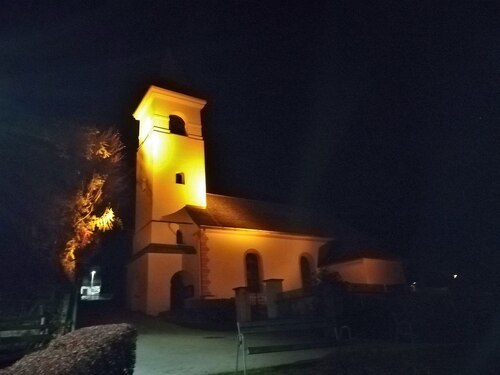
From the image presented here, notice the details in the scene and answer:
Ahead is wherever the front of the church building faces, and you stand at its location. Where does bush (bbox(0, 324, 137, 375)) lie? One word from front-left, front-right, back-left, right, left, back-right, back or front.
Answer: front-left

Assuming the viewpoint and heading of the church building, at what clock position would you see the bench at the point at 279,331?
The bench is roughly at 10 o'clock from the church building.

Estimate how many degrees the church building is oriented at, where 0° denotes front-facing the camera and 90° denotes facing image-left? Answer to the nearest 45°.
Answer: approximately 45°

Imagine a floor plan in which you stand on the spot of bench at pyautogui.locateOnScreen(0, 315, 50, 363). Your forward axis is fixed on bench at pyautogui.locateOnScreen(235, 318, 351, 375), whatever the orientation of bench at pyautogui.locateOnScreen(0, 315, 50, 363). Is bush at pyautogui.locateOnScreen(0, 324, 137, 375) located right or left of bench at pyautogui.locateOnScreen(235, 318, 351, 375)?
right

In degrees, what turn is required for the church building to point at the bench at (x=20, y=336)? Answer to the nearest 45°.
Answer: approximately 45° to its left
